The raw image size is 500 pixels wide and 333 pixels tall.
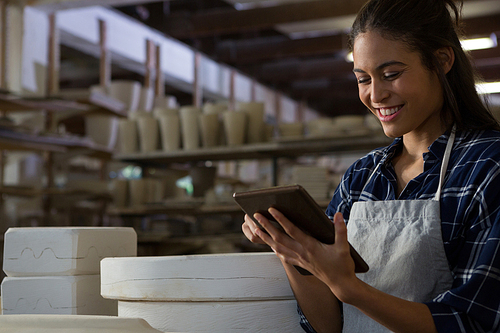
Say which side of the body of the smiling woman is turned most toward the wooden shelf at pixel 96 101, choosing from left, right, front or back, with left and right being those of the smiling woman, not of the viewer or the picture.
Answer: right

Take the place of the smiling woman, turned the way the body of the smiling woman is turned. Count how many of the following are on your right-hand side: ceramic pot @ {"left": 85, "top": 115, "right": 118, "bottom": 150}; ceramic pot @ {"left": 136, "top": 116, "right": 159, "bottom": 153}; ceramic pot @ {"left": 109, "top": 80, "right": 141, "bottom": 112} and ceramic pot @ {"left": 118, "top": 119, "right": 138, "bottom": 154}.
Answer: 4

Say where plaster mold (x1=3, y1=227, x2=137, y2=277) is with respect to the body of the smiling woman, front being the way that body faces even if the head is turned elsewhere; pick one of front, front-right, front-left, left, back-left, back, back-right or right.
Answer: front-right

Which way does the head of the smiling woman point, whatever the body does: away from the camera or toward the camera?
toward the camera

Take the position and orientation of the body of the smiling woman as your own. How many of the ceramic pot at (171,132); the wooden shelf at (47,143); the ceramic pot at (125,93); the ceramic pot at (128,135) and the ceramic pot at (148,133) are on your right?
5

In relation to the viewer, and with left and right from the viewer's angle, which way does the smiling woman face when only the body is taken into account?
facing the viewer and to the left of the viewer

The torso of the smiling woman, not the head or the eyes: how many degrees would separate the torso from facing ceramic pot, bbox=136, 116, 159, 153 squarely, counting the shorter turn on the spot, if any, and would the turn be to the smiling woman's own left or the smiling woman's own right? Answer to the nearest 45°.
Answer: approximately 90° to the smiling woman's own right

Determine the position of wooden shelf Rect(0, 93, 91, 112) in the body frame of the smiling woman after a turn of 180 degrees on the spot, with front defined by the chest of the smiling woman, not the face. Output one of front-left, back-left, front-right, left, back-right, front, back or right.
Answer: left

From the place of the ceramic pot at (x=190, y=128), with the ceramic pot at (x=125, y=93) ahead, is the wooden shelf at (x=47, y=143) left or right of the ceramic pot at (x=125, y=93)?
left

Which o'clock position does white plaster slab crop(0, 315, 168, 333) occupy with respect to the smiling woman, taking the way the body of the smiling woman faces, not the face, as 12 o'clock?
The white plaster slab is roughly at 1 o'clock from the smiling woman.

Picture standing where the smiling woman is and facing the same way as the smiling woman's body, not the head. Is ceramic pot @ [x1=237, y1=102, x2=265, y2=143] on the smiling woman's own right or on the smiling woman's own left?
on the smiling woman's own right

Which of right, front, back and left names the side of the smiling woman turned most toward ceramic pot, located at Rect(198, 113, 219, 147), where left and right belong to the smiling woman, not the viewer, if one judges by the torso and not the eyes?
right

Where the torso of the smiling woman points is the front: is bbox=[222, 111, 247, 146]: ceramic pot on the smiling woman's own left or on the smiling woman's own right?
on the smiling woman's own right

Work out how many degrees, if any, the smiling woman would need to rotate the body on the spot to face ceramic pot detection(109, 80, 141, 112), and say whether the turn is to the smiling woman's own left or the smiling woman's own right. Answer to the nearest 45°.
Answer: approximately 90° to the smiling woman's own right
